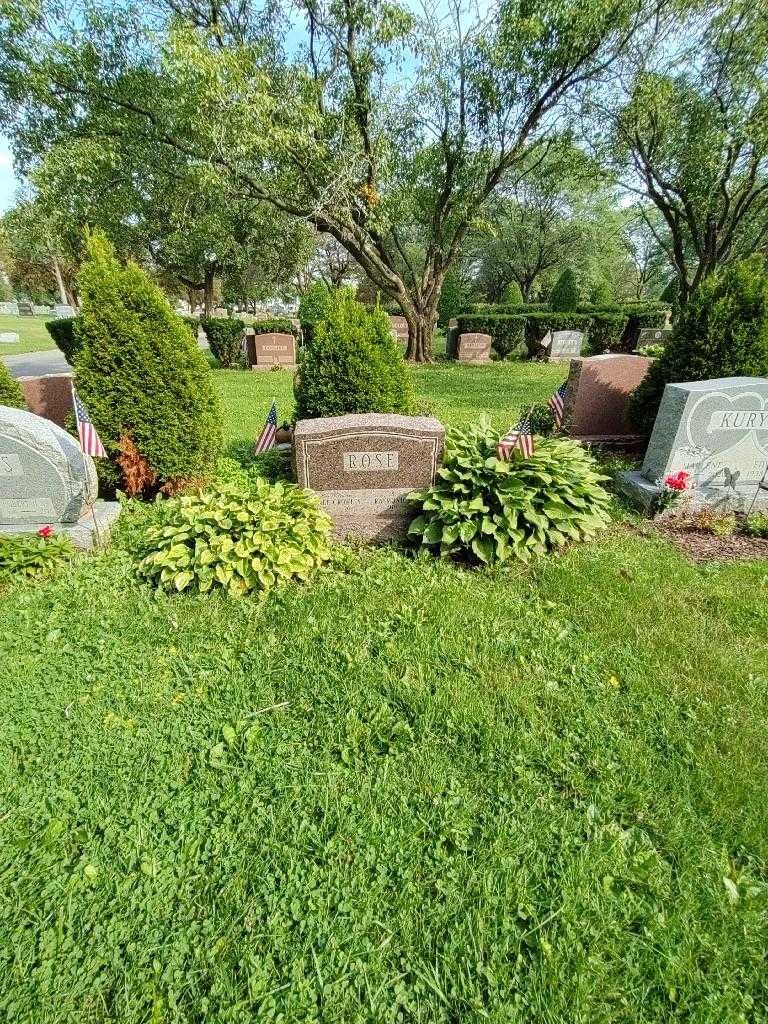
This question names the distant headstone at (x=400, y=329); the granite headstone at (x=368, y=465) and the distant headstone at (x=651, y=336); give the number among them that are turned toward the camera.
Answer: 3

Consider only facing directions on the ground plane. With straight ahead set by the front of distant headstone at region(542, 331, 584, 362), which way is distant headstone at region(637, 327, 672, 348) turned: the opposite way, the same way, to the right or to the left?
the same way

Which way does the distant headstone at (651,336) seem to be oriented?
toward the camera

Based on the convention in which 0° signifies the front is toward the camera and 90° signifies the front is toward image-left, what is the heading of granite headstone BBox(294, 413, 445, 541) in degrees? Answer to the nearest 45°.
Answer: approximately 0°

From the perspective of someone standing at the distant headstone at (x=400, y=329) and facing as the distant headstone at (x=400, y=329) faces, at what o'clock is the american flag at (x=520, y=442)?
The american flag is roughly at 12 o'clock from the distant headstone.

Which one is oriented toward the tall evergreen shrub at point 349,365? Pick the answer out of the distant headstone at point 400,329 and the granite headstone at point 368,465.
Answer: the distant headstone

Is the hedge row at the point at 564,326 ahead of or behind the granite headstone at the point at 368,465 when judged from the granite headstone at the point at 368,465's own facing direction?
behind

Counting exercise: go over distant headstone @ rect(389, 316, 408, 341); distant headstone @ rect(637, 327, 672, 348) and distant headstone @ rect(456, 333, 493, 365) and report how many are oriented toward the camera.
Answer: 3

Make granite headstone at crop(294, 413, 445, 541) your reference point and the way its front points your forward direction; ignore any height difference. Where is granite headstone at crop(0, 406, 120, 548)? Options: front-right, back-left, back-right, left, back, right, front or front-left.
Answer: right

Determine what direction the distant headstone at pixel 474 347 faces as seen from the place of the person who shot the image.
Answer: facing the viewer

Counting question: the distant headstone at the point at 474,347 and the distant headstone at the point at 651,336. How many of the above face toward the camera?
2

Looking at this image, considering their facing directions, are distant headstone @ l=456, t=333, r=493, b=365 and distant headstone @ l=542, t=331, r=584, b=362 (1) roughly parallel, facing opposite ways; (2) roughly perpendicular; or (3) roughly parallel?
roughly parallel

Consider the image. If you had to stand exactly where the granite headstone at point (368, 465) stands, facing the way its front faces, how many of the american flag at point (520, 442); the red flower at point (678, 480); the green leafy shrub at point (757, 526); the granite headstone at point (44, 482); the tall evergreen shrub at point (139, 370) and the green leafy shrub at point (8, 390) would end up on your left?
3

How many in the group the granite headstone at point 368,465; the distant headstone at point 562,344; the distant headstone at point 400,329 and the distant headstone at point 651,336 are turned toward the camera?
4

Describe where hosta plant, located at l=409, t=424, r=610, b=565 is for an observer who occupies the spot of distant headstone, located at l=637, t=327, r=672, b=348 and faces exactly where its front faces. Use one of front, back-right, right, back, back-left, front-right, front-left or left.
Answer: front

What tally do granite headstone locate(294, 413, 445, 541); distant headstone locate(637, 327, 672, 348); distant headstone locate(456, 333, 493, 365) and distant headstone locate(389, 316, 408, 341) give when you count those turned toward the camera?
4

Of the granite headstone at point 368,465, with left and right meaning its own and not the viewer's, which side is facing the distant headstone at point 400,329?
back
